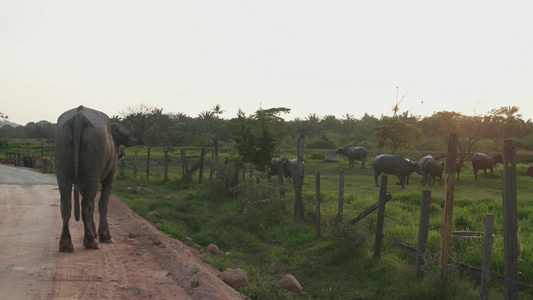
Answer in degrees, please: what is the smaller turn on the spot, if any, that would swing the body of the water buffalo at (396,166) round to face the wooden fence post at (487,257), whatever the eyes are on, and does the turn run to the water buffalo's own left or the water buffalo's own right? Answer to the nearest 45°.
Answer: approximately 90° to the water buffalo's own right

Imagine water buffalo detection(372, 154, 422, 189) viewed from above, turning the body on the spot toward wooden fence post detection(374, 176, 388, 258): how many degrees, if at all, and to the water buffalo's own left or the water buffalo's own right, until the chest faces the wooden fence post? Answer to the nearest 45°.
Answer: approximately 90° to the water buffalo's own right

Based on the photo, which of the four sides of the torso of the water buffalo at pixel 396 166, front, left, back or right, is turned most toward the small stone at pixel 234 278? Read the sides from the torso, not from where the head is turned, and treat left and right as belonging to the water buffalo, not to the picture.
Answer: right

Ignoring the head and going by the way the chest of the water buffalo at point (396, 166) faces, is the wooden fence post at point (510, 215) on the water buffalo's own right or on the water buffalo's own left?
on the water buffalo's own right

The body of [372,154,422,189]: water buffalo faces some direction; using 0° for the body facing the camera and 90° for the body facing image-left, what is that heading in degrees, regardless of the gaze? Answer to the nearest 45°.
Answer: approximately 270°

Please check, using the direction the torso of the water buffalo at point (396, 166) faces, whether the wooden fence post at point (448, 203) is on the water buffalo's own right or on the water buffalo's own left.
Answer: on the water buffalo's own right

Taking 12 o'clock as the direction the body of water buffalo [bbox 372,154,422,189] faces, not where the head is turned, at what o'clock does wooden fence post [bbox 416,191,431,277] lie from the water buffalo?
The wooden fence post is roughly at 3 o'clock from the water buffalo.
